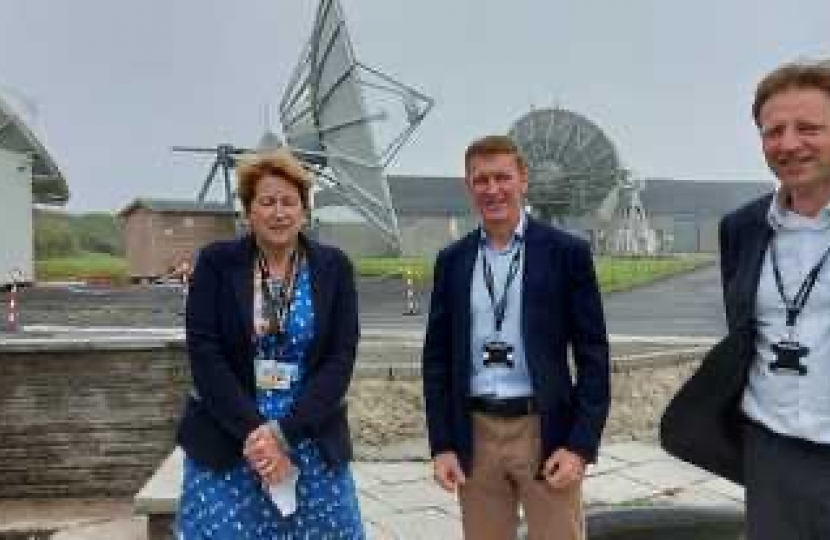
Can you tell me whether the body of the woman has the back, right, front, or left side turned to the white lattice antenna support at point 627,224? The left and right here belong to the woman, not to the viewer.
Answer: back

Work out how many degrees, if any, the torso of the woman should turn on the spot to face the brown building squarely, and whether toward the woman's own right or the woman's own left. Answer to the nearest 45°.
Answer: approximately 180°

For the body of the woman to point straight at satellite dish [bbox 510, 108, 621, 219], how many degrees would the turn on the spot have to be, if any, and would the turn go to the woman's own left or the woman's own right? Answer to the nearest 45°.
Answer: approximately 180°

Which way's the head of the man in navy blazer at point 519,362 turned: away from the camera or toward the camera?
toward the camera

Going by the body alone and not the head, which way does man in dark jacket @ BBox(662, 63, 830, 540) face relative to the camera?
toward the camera

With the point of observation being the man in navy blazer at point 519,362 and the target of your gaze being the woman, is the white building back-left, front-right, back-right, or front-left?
front-right

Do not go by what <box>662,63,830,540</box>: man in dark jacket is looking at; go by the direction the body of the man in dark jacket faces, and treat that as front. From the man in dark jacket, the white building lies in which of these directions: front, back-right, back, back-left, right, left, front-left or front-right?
back-right

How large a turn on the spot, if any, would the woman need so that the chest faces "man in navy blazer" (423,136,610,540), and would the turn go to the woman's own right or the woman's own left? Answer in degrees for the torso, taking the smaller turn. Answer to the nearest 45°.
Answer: approximately 90° to the woman's own left

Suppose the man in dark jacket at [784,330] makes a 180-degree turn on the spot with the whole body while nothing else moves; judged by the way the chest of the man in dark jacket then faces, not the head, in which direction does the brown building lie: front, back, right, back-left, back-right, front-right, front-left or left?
front-left

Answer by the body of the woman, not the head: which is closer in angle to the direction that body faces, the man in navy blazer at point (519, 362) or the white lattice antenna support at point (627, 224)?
the man in navy blazer

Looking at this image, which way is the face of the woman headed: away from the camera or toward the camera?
toward the camera

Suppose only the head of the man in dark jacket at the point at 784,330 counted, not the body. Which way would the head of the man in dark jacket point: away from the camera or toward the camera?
toward the camera

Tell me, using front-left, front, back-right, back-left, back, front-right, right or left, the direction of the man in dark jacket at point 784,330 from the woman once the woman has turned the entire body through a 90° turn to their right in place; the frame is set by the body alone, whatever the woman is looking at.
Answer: back-left

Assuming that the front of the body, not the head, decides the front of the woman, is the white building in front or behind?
behind
